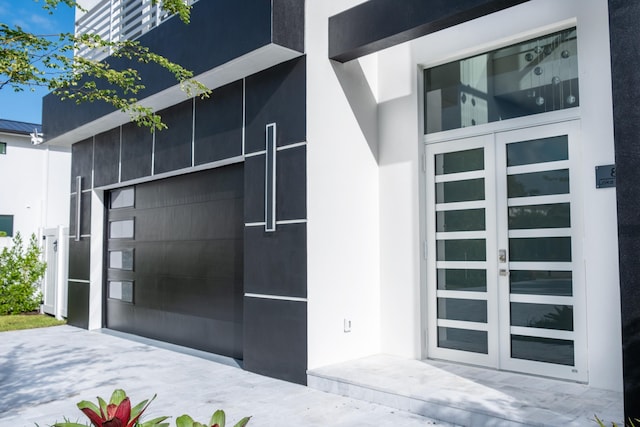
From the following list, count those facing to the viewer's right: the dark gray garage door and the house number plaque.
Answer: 0

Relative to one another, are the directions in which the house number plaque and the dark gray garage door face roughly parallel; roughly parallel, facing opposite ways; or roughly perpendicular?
roughly parallel

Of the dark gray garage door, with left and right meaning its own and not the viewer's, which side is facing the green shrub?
right

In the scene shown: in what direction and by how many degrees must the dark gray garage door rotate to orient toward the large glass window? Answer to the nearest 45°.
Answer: approximately 90° to its left

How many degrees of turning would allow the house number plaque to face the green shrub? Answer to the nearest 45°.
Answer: approximately 90° to its right

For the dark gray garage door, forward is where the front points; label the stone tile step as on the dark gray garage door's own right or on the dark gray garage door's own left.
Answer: on the dark gray garage door's own left

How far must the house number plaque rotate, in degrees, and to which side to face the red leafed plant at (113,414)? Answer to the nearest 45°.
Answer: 0° — it already faces it

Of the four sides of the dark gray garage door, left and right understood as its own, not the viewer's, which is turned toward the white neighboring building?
right

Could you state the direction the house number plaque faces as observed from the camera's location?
facing the viewer

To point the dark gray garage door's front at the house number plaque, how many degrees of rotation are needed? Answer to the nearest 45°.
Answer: approximately 90° to its left

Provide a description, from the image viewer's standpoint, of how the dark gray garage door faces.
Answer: facing the viewer and to the left of the viewer
